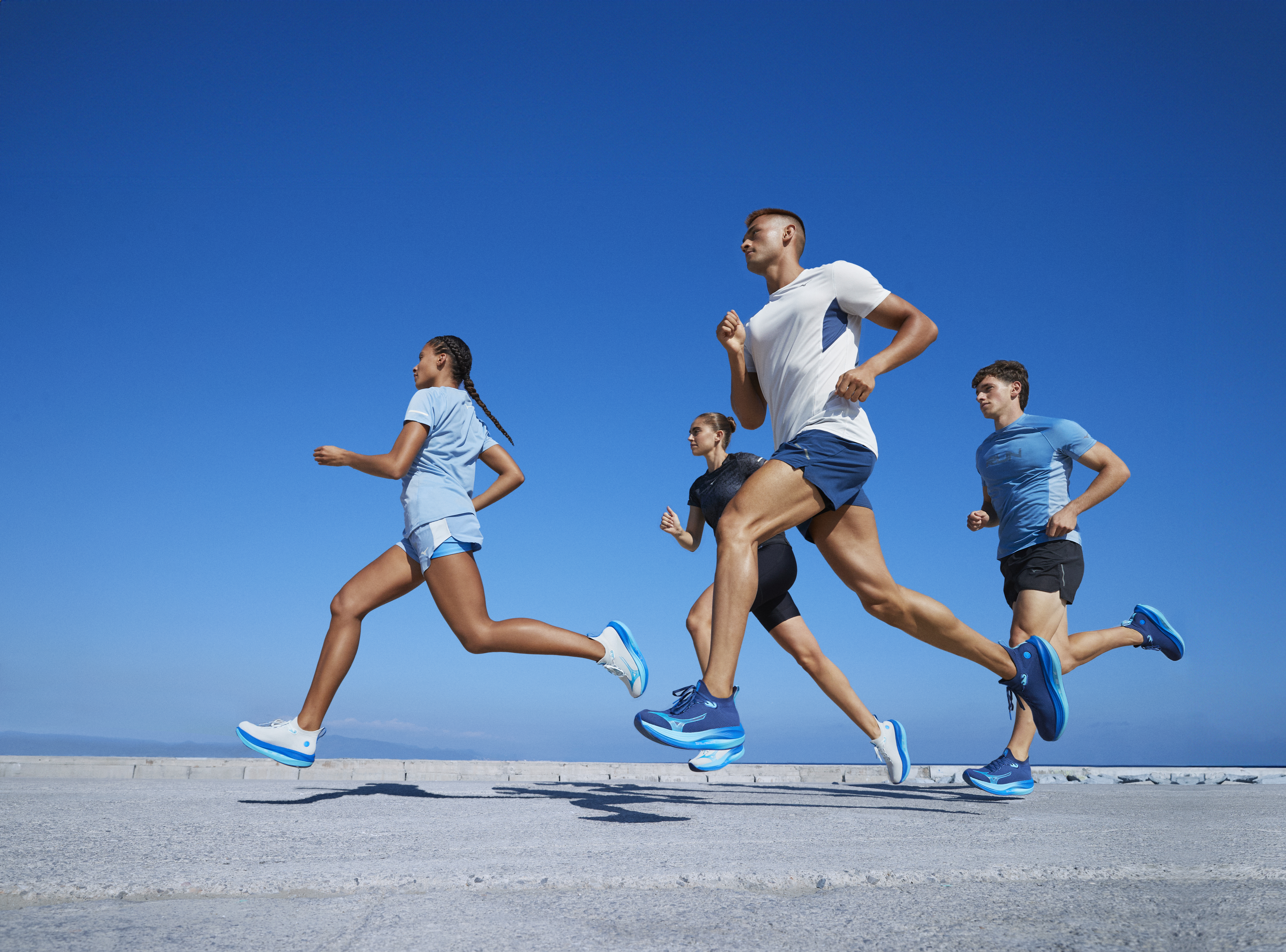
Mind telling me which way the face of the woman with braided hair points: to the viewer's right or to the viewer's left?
to the viewer's left

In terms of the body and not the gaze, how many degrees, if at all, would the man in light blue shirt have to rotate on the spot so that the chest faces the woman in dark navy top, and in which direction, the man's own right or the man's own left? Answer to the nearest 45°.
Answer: approximately 45° to the man's own right

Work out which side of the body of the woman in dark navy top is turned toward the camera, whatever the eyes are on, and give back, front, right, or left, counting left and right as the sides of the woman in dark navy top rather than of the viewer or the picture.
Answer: left

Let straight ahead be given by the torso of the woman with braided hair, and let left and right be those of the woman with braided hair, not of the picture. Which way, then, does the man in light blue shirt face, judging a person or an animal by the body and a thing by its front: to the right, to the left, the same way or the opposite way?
the same way

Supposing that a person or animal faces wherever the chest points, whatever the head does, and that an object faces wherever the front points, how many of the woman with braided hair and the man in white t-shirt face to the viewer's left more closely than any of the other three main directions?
2

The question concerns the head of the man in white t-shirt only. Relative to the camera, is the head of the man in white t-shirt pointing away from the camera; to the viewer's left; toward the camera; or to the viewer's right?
to the viewer's left

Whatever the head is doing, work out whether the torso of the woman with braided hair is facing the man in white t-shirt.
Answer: no

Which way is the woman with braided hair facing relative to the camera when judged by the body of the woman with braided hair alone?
to the viewer's left

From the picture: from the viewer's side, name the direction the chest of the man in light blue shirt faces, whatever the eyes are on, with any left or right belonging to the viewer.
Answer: facing the viewer and to the left of the viewer

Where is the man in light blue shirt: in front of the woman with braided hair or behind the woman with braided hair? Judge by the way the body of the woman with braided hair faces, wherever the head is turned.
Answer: behind

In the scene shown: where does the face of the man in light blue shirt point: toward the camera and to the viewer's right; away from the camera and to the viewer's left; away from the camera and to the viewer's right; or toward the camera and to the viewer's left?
toward the camera and to the viewer's left

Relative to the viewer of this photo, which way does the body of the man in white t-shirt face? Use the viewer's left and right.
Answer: facing to the left of the viewer

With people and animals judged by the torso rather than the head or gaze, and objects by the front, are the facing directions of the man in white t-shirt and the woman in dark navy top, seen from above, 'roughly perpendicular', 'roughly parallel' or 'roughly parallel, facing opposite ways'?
roughly parallel

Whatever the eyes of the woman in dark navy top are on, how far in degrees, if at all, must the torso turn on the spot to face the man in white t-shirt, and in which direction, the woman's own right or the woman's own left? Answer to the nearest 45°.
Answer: approximately 90° to the woman's own left
